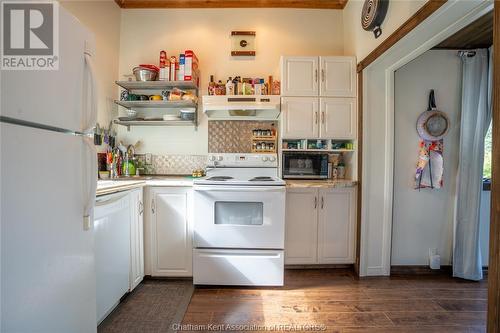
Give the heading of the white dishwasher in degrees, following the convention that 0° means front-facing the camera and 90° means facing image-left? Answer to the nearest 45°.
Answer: approximately 315°

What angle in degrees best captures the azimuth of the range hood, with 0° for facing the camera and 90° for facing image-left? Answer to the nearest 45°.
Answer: approximately 0°

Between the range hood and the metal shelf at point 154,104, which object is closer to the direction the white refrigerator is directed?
the range hood

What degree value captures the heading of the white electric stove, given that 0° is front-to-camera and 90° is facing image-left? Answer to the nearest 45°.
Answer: approximately 0°

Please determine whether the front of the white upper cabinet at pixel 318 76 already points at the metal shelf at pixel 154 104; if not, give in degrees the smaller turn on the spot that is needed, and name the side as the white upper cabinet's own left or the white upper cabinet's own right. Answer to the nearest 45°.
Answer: approximately 90° to the white upper cabinet's own right
